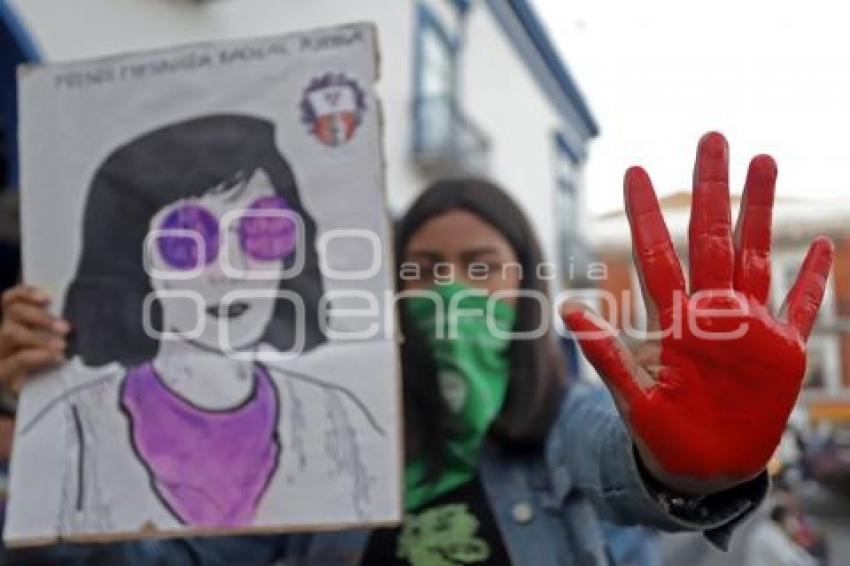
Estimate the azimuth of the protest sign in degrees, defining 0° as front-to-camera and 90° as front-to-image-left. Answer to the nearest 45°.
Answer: approximately 0°

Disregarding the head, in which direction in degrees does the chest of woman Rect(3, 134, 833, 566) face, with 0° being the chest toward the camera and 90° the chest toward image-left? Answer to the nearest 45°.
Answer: approximately 0°
